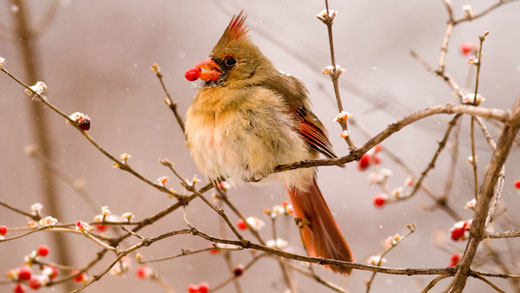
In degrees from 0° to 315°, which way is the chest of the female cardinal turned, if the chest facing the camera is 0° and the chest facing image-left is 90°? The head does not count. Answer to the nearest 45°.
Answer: approximately 45°

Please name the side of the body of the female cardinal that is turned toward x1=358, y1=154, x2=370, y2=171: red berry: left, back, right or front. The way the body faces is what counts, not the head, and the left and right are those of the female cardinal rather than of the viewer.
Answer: back

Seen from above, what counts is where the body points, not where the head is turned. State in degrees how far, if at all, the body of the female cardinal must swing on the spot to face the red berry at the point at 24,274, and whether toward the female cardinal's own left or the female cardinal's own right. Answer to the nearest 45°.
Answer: approximately 45° to the female cardinal's own right

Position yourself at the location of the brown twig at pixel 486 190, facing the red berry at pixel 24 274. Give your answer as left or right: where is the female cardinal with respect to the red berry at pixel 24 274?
right

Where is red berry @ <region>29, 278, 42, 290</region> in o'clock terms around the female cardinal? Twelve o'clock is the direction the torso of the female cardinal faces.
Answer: The red berry is roughly at 1 o'clock from the female cardinal.

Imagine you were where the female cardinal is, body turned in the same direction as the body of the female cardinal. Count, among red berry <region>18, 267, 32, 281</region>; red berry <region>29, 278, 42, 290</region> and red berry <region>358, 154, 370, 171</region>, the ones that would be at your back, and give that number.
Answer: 1
